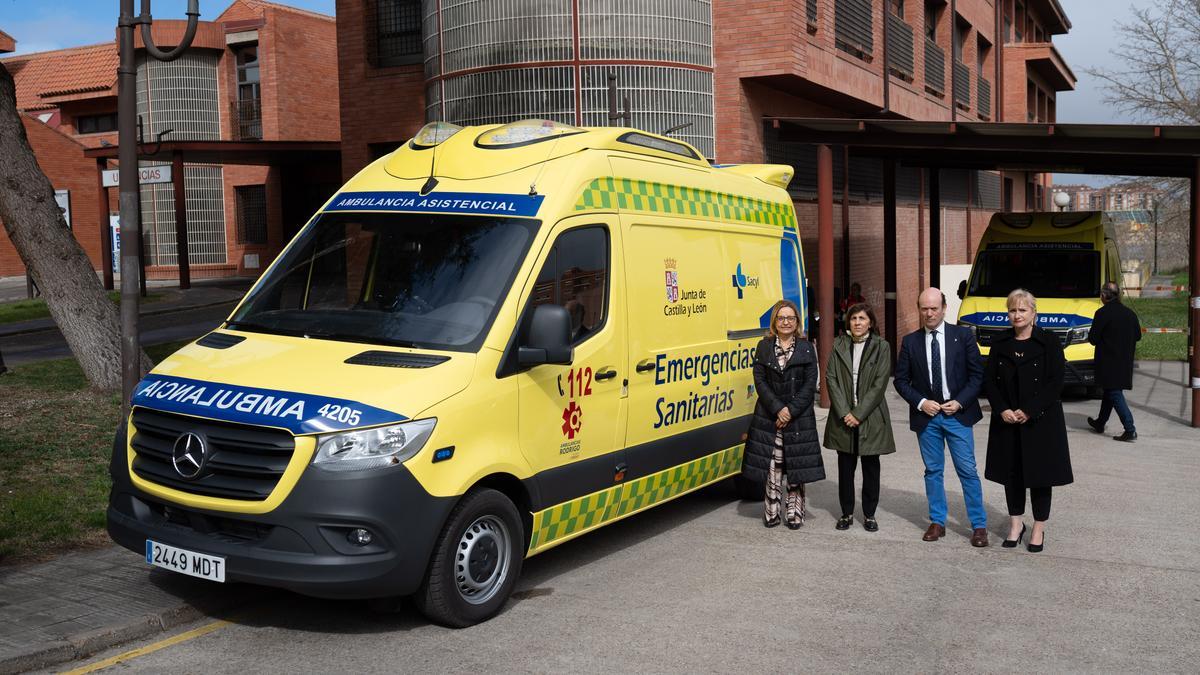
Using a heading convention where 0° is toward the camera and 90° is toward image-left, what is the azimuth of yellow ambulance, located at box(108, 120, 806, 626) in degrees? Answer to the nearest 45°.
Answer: approximately 45°

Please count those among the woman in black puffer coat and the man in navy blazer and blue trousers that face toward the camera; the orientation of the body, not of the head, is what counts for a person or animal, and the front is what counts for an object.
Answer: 2

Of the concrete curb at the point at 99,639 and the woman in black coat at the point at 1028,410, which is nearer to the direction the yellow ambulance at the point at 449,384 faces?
the concrete curb

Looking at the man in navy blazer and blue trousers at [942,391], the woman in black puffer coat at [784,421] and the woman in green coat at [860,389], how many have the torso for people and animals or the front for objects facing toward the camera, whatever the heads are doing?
3

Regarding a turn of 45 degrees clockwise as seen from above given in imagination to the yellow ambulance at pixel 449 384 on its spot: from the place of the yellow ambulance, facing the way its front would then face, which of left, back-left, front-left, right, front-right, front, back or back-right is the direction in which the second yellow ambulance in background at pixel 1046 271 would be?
back-right

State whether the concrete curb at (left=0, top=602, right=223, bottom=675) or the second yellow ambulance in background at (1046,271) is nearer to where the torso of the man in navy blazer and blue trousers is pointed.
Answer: the concrete curb

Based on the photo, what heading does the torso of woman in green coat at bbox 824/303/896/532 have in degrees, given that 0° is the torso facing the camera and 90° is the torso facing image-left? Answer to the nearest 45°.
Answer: approximately 0°

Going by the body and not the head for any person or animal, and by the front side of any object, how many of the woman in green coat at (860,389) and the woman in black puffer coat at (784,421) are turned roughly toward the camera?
2

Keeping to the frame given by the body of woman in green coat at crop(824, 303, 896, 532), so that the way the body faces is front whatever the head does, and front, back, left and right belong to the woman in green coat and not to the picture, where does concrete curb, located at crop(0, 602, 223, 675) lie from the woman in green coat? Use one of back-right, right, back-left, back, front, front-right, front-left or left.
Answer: front-right

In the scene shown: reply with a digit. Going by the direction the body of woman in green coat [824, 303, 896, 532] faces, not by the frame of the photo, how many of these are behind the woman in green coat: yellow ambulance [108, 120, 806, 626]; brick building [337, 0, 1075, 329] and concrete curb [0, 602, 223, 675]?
1
